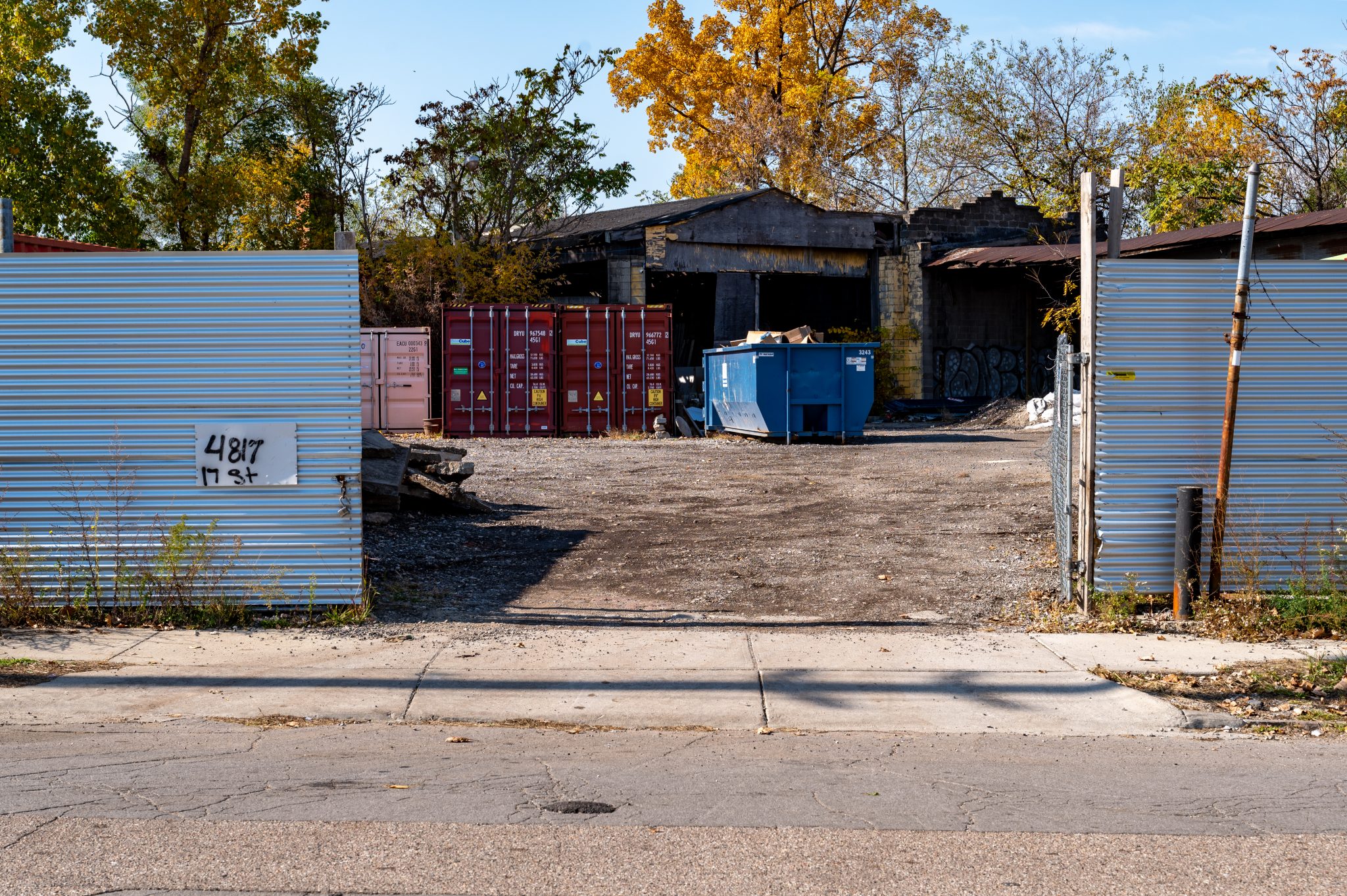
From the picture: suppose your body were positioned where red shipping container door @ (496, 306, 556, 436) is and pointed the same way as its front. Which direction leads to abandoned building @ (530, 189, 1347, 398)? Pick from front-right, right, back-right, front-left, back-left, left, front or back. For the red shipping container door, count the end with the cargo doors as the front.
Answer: back-left

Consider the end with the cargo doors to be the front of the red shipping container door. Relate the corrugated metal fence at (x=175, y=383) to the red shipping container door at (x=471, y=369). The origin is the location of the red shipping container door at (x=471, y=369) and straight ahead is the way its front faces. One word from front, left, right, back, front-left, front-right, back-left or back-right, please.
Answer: front

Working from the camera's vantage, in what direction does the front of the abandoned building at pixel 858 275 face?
facing the viewer

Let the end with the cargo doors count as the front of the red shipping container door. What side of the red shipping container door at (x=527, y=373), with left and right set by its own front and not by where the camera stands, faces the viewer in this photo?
front

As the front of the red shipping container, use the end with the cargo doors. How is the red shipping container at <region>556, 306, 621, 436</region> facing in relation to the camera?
toward the camera

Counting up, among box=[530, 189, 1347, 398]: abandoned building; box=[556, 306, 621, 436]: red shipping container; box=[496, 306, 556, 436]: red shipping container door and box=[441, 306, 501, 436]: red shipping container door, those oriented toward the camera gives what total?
4

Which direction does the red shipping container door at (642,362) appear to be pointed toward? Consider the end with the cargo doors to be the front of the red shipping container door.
toward the camera

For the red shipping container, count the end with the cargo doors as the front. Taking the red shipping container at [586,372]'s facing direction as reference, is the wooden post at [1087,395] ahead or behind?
ahead

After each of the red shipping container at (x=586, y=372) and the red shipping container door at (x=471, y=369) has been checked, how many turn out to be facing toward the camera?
2

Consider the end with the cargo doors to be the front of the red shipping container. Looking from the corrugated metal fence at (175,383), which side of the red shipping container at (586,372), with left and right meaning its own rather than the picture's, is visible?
front

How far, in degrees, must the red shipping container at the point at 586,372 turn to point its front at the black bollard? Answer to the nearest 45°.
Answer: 0° — it already faces it
